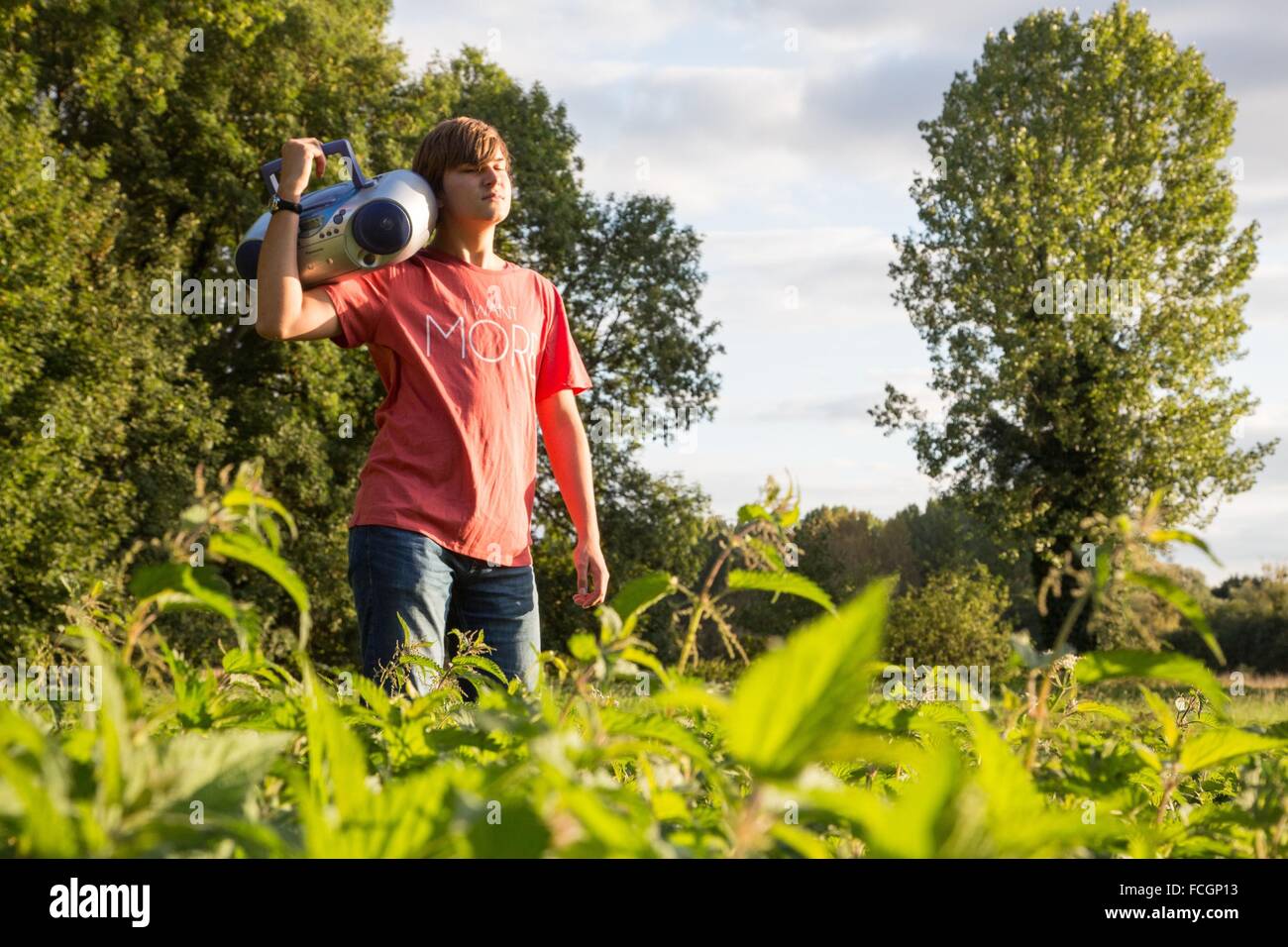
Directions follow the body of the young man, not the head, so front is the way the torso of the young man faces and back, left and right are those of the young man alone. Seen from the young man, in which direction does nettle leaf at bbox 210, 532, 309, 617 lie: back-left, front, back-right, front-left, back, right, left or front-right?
front-right

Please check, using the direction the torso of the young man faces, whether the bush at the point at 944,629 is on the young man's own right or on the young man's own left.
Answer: on the young man's own left

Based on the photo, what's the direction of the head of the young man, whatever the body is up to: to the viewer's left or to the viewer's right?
to the viewer's right

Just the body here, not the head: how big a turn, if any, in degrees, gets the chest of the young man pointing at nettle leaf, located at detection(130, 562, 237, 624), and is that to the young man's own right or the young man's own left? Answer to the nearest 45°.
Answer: approximately 45° to the young man's own right

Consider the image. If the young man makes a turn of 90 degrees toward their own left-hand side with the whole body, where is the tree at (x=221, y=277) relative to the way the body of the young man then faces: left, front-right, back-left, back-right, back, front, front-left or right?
front-left

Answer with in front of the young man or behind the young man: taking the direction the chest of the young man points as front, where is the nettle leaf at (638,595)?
in front

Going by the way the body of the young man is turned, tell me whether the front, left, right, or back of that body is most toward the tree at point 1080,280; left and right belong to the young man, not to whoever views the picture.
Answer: left
